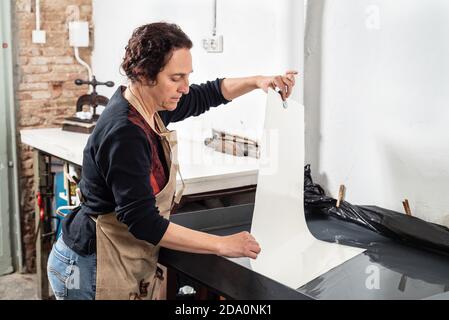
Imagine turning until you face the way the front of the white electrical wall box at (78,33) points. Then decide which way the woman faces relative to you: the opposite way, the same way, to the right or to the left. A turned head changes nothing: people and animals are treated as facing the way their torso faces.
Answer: to the left

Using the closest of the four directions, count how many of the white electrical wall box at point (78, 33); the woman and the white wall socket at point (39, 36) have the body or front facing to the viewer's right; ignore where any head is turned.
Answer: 1

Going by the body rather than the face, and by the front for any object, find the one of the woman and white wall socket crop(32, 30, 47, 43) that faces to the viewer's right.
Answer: the woman

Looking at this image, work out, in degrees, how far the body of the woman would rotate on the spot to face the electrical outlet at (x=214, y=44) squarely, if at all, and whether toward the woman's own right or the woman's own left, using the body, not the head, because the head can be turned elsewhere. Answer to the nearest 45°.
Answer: approximately 90° to the woman's own left

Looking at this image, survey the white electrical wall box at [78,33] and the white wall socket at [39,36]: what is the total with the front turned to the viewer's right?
0

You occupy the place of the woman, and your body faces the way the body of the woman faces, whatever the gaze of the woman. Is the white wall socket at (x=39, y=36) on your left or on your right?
on your left

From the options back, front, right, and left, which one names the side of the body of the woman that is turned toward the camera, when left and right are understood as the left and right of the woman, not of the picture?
right

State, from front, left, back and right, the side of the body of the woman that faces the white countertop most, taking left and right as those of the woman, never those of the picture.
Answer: left

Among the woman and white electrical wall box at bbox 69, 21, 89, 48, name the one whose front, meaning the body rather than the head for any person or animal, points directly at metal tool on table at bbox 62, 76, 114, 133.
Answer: the white electrical wall box

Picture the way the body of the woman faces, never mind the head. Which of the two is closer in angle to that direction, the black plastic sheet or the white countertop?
the black plastic sheet

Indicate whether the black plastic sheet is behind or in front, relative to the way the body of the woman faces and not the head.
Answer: in front

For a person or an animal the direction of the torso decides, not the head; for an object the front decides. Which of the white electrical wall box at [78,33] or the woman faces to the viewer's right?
the woman
